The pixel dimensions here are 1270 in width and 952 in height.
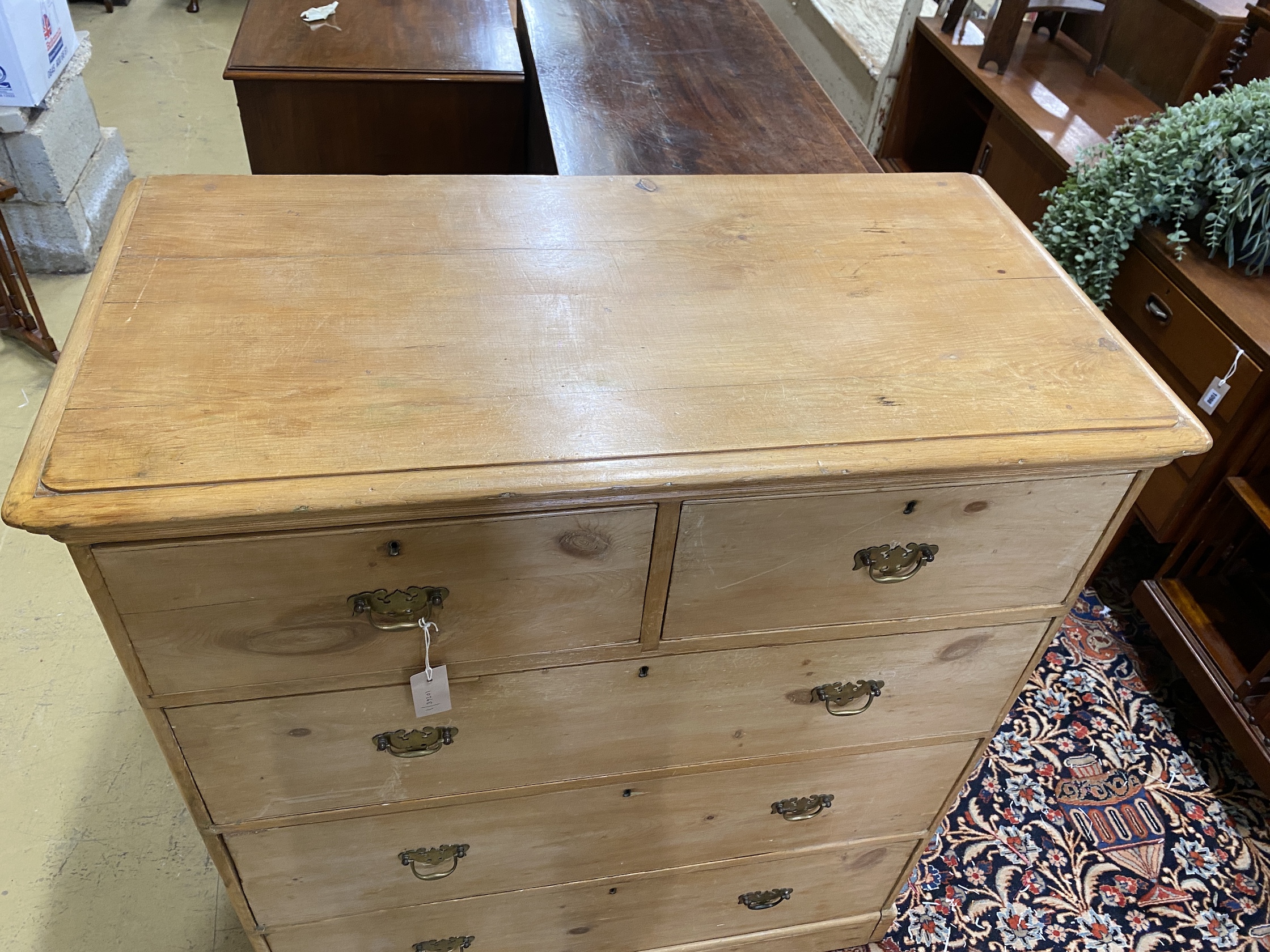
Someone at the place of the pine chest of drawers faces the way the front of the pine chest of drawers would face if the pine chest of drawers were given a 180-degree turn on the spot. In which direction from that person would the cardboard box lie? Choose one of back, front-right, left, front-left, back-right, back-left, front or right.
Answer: front-left

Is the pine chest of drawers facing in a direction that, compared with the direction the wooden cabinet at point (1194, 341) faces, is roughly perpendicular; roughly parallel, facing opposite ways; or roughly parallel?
roughly perpendicular

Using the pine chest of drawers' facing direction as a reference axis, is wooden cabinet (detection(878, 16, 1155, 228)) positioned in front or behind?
behind

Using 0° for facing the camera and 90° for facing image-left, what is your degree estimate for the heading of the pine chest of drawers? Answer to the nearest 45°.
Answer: approximately 0°

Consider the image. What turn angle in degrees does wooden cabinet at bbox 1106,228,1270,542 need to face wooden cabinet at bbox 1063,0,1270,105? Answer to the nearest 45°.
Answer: approximately 90° to its right

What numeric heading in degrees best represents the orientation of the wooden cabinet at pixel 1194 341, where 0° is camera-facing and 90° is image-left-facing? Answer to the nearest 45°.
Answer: approximately 45°

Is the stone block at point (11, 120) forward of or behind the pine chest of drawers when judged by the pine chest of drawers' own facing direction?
behind

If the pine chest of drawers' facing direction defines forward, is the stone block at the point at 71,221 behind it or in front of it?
behind

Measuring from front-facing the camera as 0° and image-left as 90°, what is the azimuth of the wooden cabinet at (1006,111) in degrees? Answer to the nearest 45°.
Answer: approximately 45°

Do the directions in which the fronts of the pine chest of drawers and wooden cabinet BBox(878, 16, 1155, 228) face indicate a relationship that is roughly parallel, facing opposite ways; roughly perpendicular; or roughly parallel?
roughly perpendicular
